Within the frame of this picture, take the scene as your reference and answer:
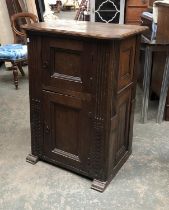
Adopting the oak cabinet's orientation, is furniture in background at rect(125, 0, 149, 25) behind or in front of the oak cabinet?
behind

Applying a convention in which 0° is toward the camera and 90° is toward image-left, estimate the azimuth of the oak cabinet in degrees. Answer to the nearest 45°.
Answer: approximately 45°

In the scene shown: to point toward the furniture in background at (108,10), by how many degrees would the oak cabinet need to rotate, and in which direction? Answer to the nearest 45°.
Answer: approximately 135° to its right

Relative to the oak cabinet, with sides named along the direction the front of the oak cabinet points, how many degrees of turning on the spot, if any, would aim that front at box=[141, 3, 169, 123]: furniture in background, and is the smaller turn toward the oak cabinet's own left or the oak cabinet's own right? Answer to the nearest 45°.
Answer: approximately 180°
